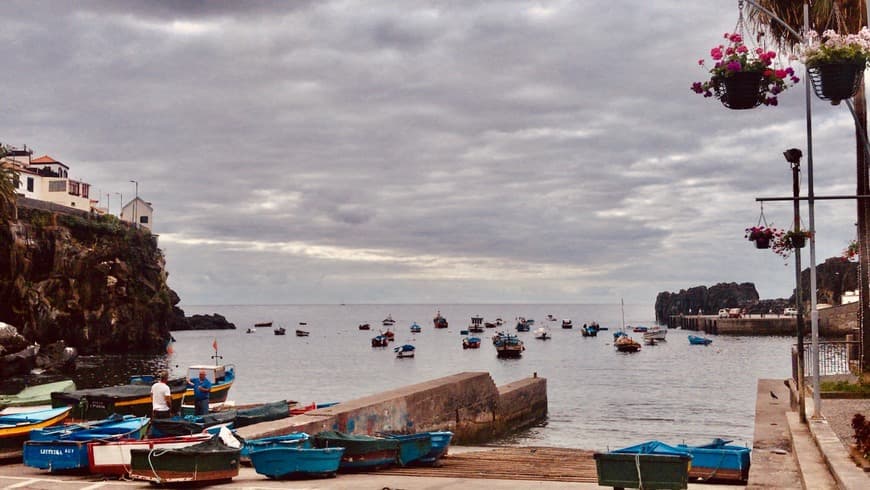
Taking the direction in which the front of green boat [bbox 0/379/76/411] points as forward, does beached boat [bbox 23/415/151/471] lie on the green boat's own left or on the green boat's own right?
on the green boat's own right

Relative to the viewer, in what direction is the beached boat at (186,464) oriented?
to the viewer's right

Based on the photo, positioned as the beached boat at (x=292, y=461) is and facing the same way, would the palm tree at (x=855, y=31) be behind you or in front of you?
in front

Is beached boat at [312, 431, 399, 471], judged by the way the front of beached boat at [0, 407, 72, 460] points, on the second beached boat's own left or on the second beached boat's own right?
on the second beached boat's own right

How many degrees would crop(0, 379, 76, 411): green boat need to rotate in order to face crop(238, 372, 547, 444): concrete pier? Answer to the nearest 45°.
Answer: approximately 45° to its right

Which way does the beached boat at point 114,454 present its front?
to the viewer's right

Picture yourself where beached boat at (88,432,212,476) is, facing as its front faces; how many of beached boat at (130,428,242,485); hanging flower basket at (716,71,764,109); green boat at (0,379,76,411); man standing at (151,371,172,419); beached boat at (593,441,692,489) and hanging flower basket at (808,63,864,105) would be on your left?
2

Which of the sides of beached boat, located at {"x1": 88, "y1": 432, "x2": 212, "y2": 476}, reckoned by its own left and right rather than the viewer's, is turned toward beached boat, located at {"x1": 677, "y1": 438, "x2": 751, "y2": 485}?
front

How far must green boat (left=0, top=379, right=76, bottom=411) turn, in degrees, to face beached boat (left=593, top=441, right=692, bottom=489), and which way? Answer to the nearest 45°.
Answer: approximately 90° to its right

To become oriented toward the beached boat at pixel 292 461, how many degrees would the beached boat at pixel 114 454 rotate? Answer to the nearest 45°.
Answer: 0° — it already faces it

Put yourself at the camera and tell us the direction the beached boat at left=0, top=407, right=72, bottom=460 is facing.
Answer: facing away from the viewer and to the right of the viewer

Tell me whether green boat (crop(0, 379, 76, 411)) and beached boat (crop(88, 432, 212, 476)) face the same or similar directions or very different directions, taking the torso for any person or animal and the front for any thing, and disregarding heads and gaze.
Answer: same or similar directions

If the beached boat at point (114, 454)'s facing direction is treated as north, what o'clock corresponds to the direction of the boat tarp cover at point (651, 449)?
The boat tarp cover is roughly at 1 o'clock from the beached boat.
